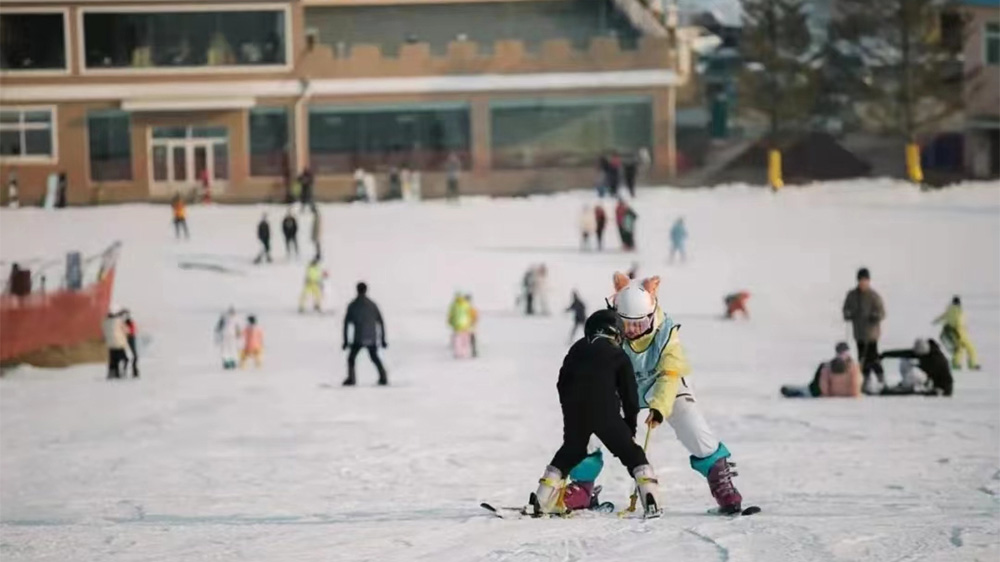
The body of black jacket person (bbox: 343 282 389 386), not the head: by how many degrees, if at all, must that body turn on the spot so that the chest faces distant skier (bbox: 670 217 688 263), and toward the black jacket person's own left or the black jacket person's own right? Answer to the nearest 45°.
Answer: approximately 45° to the black jacket person's own right

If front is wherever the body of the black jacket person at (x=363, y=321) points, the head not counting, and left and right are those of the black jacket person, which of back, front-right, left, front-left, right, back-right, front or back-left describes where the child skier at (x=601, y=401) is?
back

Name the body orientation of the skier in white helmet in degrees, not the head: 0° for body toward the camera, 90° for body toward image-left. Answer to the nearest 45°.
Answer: approximately 45°

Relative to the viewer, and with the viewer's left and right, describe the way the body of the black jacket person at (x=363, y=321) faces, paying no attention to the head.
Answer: facing away from the viewer

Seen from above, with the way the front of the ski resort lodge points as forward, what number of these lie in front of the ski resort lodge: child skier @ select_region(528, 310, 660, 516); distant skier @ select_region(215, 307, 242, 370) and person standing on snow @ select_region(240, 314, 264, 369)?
3

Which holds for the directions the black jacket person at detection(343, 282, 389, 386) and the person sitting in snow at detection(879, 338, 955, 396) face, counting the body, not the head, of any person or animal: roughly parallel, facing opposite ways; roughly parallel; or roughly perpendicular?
roughly perpendicular

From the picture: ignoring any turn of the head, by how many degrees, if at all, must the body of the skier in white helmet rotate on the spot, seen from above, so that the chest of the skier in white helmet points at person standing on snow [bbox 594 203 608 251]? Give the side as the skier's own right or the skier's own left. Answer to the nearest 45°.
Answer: approximately 135° to the skier's own right

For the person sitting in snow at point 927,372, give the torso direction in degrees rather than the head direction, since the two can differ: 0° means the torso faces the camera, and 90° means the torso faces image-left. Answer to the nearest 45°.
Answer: approximately 90°
